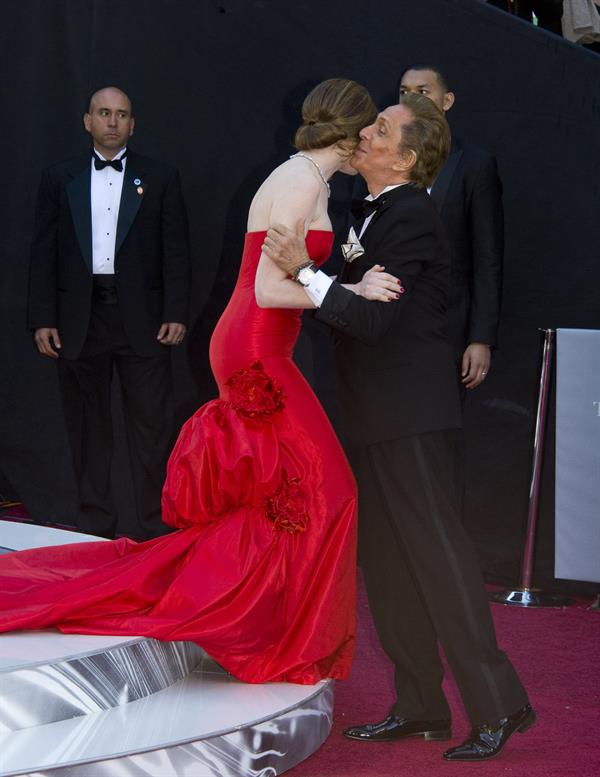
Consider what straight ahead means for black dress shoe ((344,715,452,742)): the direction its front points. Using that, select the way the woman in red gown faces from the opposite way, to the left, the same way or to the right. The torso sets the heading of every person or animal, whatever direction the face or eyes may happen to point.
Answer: the opposite way

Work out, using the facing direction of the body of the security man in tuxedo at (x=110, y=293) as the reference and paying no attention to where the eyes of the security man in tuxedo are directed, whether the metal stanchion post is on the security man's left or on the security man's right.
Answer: on the security man's left

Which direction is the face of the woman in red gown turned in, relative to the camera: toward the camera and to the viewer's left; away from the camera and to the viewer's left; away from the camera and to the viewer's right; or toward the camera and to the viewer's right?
away from the camera and to the viewer's right

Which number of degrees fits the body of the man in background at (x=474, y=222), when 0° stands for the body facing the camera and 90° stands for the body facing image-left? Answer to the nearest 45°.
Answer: approximately 45°

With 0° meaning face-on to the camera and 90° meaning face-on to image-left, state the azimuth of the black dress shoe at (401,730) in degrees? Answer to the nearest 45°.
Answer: approximately 90°

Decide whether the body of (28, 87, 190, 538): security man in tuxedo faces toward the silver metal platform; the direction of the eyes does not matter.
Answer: yes

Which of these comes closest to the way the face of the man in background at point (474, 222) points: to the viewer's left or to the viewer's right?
to the viewer's left

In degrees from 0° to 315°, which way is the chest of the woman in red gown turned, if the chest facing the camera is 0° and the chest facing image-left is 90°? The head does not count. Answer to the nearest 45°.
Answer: approximately 270°

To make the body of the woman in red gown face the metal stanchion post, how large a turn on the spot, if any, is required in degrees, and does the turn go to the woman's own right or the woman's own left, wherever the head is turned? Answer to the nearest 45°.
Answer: approximately 45° to the woman's own left

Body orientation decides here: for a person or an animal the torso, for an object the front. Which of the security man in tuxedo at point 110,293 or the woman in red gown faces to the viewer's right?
the woman in red gown

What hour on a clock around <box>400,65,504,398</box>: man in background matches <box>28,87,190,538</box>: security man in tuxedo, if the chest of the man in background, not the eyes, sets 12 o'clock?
The security man in tuxedo is roughly at 2 o'clock from the man in background.
